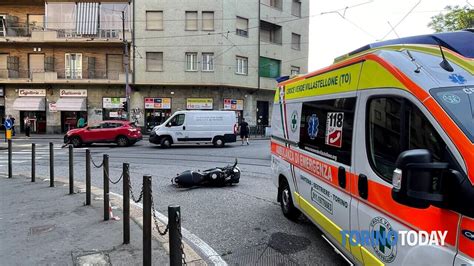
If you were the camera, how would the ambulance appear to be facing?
facing the viewer and to the right of the viewer

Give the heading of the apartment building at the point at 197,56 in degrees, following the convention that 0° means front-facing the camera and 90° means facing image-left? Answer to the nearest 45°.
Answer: approximately 0°

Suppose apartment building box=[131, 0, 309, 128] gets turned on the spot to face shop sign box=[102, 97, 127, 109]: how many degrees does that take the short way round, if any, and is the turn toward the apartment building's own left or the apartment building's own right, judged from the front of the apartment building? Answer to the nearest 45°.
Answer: approximately 90° to the apartment building's own right

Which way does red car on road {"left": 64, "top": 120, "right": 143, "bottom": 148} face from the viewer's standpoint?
to the viewer's left

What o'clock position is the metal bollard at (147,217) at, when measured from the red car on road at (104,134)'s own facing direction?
The metal bollard is roughly at 9 o'clock from the red car on road.

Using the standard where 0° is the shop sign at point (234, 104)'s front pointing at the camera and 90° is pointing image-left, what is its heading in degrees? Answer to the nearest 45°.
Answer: approximately 0°

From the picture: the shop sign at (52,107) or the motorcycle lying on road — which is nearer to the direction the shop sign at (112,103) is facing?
the motorcycle lying on road

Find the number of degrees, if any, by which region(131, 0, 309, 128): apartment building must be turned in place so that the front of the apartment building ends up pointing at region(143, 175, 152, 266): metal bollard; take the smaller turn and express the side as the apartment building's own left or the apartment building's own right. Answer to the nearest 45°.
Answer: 0° — it already faces it

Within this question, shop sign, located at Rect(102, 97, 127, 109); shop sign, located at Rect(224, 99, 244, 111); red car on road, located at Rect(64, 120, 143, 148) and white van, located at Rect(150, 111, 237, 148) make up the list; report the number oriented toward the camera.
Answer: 2

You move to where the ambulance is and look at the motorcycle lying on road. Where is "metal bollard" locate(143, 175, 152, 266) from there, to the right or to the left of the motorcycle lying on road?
left

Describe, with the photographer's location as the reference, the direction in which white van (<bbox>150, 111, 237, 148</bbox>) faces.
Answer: facing to the left of the viewer

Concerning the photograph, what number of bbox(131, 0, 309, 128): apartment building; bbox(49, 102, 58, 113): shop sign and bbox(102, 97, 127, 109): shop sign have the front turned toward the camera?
3

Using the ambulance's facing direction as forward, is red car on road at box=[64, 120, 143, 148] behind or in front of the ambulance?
behind
